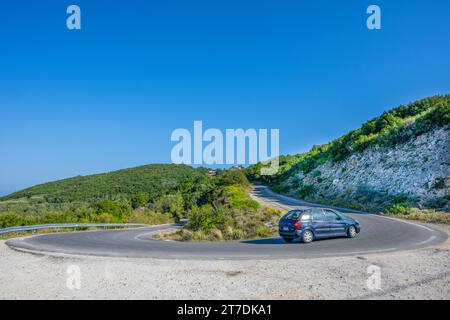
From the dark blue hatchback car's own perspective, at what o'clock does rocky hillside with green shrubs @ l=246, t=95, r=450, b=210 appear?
The rocky hillside with green shrubs is roughly at 11 o'clock from the dark blue hatchback car.

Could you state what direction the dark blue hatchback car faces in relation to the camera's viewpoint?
facing away from the viewer and to the right of the viewer
